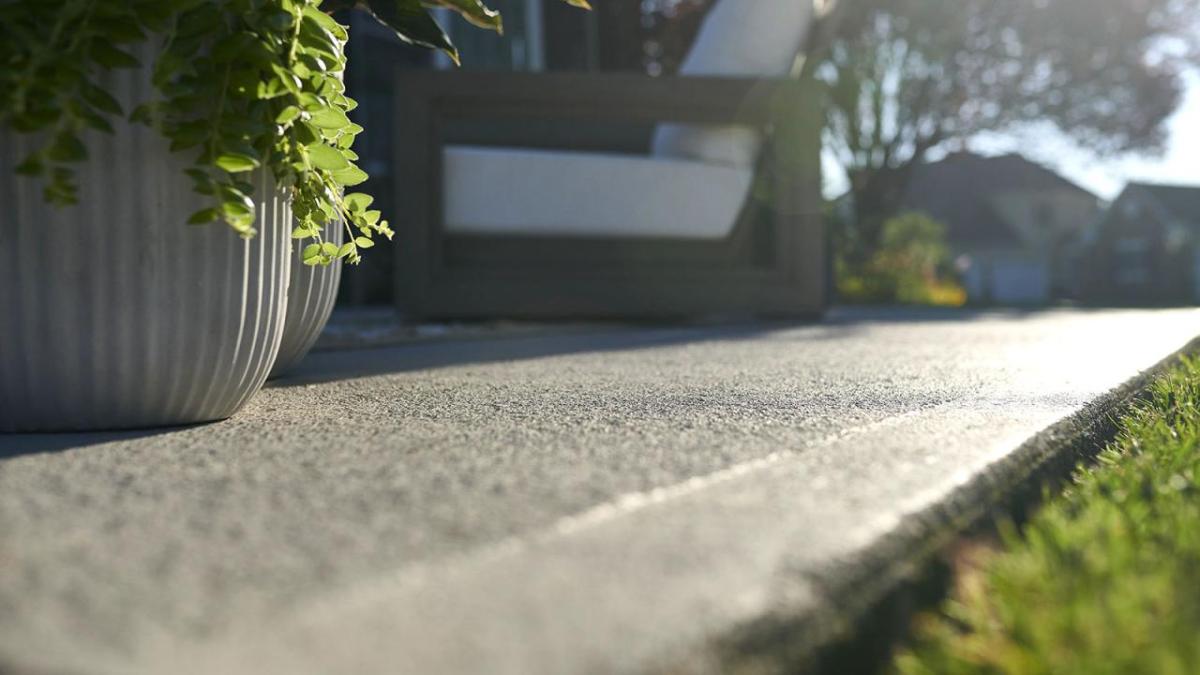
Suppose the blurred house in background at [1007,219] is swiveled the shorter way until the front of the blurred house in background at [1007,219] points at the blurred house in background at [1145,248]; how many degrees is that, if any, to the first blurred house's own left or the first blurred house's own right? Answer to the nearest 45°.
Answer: approximately 45° to the first blurred house's own left

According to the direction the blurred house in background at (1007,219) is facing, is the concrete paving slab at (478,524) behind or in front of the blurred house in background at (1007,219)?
in front

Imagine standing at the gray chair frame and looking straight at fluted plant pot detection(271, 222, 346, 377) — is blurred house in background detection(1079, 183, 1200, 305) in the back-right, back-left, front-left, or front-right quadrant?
back-left

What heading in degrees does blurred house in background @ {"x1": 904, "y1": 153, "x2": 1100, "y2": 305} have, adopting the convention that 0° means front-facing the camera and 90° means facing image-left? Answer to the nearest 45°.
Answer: approximately 0°

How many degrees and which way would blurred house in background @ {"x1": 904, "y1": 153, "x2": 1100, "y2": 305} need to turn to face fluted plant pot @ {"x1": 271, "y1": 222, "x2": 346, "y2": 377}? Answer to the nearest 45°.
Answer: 0° — it already faces it

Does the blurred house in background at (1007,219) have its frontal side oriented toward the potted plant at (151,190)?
yes

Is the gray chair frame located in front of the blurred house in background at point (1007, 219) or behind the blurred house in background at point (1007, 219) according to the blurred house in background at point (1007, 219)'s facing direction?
in front
